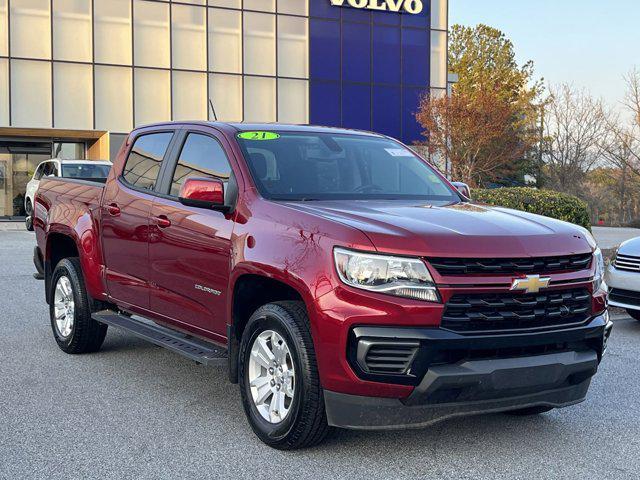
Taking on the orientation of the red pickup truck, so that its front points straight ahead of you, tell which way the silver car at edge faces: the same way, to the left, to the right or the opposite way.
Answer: to the right

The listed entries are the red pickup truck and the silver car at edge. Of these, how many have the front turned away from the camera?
0

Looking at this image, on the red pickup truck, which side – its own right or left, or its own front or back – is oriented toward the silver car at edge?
left

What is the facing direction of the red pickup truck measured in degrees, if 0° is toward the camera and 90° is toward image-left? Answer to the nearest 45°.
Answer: approximately 315°

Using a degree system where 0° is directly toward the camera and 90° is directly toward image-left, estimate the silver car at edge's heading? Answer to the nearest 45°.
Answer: approximately 45°
